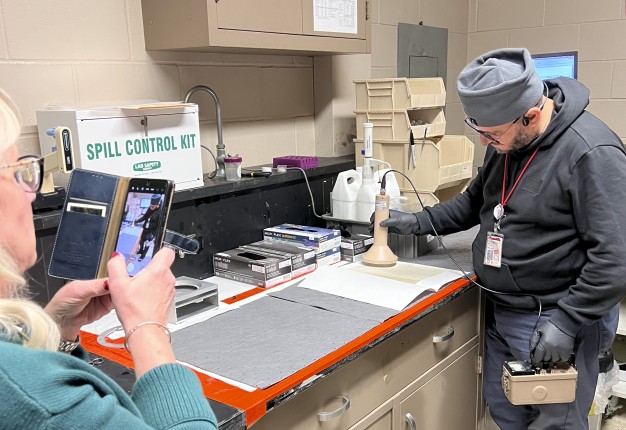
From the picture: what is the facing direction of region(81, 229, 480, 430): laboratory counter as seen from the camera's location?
facing the viewer and to the right of the viewer

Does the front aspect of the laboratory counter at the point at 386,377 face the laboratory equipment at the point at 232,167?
no

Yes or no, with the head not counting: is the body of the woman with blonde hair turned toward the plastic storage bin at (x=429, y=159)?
yes

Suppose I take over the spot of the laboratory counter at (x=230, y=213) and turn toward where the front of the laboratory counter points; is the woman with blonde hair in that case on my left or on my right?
on my right

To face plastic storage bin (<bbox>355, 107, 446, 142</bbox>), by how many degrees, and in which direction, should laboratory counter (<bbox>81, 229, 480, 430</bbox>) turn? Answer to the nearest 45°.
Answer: approximately 135° to its left

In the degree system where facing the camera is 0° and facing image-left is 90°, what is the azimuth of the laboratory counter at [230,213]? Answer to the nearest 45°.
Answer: approximately 315°

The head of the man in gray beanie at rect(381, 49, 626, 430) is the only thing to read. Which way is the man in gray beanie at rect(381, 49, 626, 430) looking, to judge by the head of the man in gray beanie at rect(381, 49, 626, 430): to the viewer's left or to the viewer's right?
to the viewer's left

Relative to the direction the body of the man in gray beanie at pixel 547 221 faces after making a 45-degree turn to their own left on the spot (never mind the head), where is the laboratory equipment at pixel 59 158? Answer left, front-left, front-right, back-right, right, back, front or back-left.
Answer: front-right

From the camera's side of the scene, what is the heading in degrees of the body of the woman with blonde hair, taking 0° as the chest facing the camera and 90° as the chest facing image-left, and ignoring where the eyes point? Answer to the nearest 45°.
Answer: approximately 225°

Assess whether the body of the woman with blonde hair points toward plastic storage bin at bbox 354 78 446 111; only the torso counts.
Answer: yes

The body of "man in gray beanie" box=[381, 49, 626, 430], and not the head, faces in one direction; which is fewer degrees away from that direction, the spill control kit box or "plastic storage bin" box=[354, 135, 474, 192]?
the spill control kit box

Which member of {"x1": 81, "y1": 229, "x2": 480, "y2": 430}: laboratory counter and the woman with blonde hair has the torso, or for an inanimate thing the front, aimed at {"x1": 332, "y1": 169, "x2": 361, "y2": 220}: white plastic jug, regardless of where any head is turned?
the woman with blonde hair
